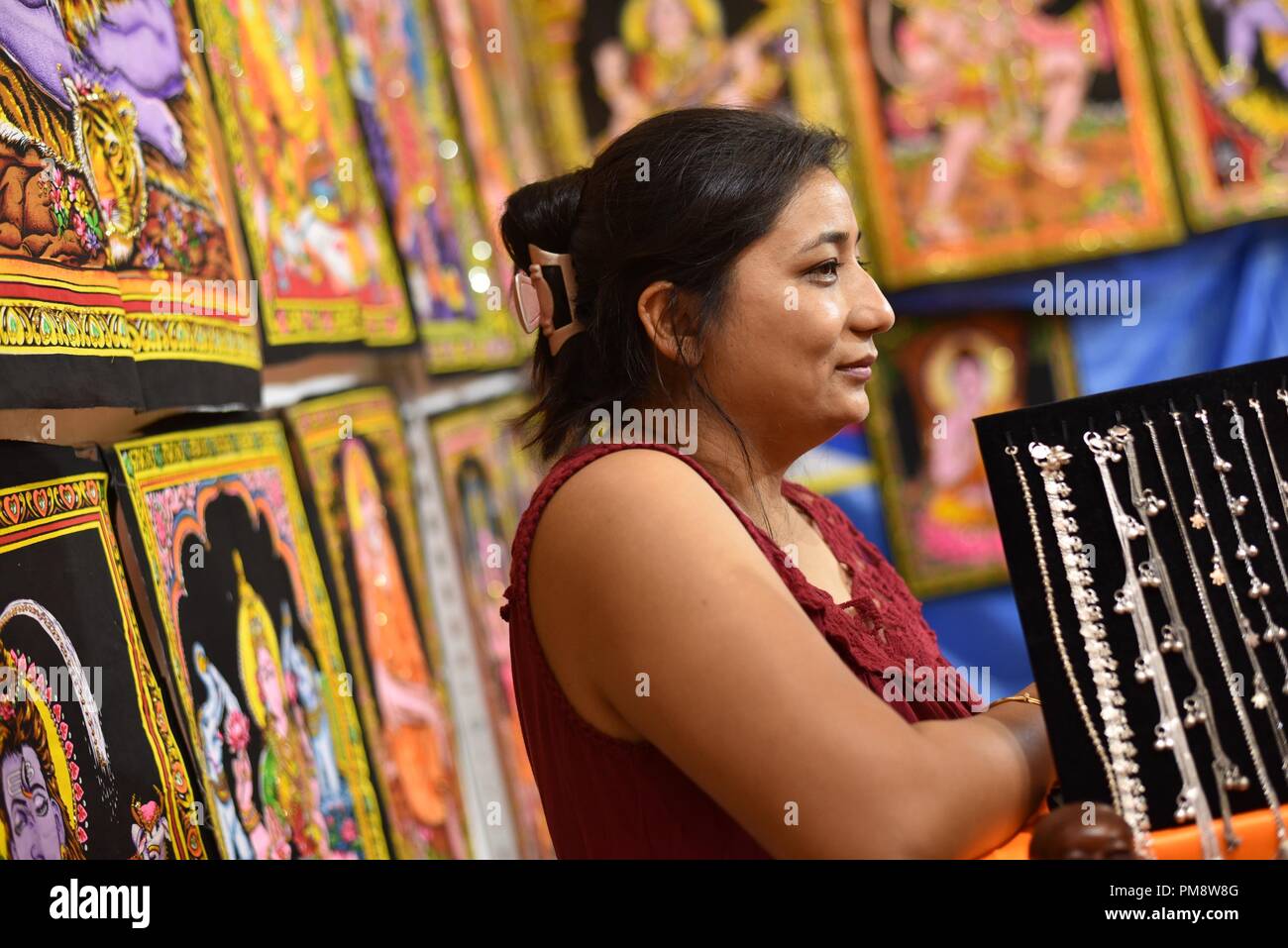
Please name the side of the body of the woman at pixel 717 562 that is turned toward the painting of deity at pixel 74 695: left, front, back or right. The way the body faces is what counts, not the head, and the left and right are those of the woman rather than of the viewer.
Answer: back

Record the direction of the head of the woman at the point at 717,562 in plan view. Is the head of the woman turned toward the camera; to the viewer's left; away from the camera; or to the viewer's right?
to the viewer's right

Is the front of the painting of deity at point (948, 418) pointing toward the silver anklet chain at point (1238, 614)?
yes

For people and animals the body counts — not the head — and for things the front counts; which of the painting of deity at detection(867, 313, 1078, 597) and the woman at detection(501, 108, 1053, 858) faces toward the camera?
the painting of deity

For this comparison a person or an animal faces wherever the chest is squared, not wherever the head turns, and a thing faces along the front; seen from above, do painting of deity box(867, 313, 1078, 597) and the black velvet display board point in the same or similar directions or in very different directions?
same or similar directions

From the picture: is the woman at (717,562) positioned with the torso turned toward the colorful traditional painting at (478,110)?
no

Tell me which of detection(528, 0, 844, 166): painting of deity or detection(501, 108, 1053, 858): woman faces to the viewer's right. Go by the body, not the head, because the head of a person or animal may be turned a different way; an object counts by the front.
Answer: the woman

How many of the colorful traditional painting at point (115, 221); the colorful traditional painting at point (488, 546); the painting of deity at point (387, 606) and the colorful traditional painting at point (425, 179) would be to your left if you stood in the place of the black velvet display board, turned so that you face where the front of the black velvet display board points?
0

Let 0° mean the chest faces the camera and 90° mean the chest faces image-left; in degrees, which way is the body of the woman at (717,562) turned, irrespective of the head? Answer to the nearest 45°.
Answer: approximately 270°

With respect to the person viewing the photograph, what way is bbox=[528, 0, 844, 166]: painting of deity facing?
facing the viewer

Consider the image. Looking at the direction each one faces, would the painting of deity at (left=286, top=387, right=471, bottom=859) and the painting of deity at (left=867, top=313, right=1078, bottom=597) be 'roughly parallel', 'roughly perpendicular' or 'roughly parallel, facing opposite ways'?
roughly perpendicular

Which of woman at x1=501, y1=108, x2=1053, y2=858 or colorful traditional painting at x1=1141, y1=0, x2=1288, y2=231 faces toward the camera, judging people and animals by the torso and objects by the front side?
the colorful traditional painting

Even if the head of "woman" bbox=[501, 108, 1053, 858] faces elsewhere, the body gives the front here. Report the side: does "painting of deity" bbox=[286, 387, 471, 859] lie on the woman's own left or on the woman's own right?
on the woman's own left
